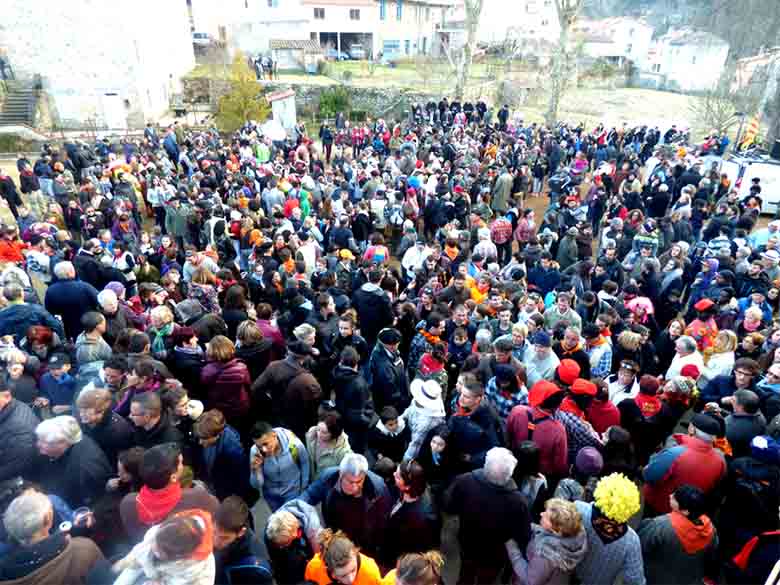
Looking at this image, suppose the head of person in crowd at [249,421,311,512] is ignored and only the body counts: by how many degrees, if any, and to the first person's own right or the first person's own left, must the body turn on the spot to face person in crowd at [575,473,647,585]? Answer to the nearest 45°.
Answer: approximately 90° to the first person's own left

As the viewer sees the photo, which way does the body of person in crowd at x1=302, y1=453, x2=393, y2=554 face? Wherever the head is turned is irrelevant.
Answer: toward the camera

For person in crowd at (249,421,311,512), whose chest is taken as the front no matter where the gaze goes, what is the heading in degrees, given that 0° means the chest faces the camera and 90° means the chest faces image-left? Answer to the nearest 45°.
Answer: approximately 45°

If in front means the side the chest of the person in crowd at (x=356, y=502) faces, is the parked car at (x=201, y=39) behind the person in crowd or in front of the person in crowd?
behind

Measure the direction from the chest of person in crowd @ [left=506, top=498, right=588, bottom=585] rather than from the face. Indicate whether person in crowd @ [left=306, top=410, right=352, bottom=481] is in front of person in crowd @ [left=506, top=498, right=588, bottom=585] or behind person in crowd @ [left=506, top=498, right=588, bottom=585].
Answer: in front

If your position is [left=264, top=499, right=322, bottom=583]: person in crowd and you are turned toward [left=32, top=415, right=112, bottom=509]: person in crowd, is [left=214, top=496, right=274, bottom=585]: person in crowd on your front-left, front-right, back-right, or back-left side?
front-left

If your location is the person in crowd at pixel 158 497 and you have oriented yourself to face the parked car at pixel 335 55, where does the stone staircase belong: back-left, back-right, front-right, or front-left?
front-left

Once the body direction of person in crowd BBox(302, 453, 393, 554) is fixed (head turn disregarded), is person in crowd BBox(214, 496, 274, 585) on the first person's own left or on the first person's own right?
on the first person's own right

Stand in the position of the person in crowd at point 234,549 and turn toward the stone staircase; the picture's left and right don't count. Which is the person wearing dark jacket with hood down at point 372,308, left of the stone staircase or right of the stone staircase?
right
